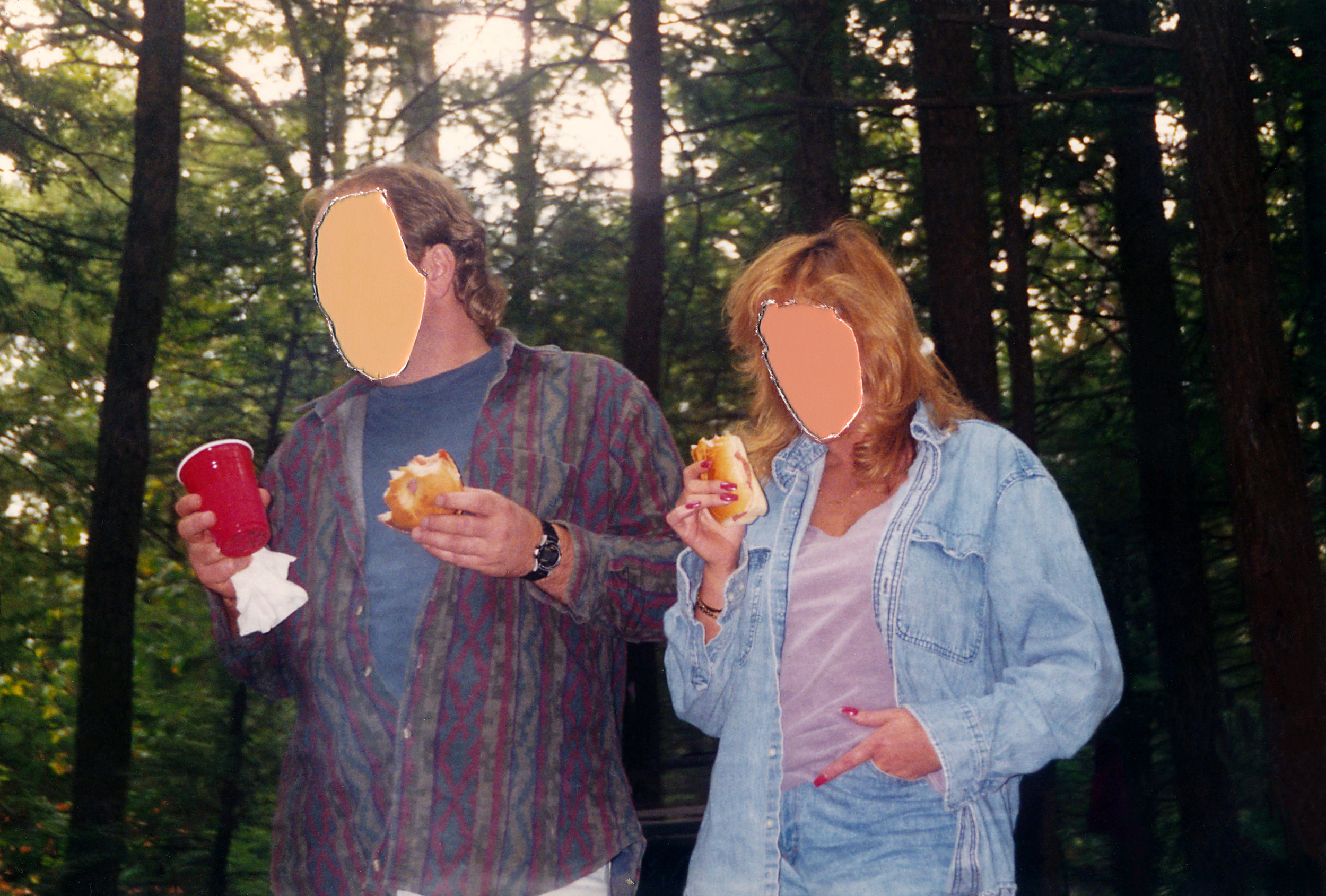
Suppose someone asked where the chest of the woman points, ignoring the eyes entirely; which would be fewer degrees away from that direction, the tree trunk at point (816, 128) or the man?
the man

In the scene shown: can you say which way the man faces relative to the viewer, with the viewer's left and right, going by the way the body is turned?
facing the viewer and to the left of the viewer

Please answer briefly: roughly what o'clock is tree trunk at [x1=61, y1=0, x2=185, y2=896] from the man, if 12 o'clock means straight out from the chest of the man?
The tree trunk is roughly at 4 o'clock from the man.

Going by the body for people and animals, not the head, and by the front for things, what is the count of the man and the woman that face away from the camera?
0

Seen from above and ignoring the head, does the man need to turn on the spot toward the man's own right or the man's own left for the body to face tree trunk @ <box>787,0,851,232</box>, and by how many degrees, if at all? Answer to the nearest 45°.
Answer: approximately 180°

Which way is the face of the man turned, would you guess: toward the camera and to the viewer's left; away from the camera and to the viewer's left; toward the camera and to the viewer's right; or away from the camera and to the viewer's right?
toward the camera and to the viewer's left

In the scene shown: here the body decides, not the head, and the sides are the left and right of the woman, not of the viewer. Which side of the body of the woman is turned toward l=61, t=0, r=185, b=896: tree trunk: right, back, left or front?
right

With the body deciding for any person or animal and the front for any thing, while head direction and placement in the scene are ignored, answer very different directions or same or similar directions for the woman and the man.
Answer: same or similar directions

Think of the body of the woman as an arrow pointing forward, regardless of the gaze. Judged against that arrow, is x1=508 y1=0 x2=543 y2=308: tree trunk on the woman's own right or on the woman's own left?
on the woman's own right

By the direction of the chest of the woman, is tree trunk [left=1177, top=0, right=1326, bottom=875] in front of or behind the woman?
behind

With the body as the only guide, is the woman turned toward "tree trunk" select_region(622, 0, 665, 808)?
no

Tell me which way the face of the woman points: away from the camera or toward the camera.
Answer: toward the camera

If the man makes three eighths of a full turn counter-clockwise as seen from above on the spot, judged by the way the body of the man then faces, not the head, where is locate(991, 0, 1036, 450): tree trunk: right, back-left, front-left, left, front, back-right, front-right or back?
front-left

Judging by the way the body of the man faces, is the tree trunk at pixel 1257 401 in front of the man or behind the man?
behind
